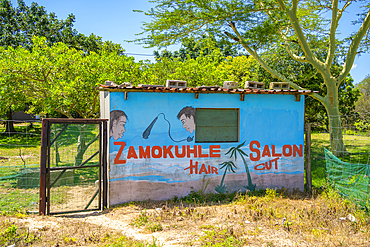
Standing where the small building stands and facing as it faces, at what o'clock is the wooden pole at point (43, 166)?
The wooden pole is roughly at 2 o'clock from the small building.

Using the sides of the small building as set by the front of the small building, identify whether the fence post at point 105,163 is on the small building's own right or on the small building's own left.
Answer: on the small building's own right

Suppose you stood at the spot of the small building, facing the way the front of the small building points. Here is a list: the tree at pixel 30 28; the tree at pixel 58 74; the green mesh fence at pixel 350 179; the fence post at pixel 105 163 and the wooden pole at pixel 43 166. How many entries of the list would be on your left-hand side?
1

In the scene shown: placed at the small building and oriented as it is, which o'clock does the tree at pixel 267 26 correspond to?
The tree is roughly at 7 o'clock from the small building.

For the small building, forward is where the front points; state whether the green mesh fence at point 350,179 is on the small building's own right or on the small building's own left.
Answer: on the small building's own left

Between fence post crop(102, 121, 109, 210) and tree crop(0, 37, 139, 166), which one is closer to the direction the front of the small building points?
the fence post

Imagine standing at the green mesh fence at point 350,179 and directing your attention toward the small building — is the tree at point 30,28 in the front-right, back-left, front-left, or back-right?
front-right

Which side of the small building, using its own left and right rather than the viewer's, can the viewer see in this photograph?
front

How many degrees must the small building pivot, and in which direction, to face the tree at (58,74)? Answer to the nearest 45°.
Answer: approximately 135° to its right

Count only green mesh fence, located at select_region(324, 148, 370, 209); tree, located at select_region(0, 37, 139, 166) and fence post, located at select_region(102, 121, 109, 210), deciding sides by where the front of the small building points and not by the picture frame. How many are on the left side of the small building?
1
